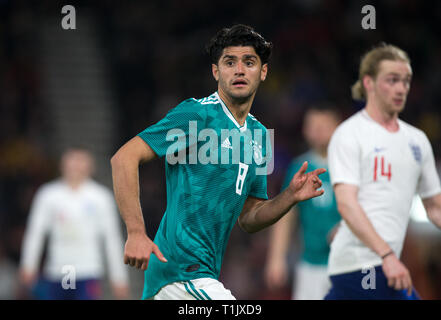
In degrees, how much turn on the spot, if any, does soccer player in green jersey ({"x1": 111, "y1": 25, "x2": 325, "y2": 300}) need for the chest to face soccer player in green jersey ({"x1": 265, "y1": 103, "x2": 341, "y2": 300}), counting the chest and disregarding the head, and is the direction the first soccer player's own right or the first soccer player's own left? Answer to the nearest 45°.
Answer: approximately 135° to the first soccer player's own left

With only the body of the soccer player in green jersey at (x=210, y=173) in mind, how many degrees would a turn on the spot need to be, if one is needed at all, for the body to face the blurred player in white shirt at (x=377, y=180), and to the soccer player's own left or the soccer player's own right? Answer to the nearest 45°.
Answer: approximately 90° to the soccer player's own left

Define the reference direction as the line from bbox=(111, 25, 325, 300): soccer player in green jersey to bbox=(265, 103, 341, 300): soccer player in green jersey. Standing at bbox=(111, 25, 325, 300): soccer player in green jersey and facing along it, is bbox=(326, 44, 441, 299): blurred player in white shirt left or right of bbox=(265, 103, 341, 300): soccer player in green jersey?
right

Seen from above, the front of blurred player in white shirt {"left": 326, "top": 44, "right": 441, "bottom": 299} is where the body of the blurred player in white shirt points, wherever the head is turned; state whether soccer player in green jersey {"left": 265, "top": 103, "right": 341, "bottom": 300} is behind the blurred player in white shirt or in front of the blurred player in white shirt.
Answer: behind

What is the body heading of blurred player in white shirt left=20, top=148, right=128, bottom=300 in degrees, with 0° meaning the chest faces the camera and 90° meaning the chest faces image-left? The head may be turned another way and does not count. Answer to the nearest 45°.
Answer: approximately 0°

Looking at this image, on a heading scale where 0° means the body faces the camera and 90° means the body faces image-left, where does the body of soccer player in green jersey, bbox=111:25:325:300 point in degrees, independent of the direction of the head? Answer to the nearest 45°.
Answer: approximately 315°

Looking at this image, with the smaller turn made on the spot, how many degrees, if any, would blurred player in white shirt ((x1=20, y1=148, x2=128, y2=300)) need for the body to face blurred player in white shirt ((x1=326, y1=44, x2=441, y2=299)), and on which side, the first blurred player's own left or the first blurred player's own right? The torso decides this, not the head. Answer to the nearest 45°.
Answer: approximately 45° to the first blurred player's own left

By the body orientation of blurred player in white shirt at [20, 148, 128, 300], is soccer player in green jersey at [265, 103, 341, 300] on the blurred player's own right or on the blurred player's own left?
on the blurred player's own left
